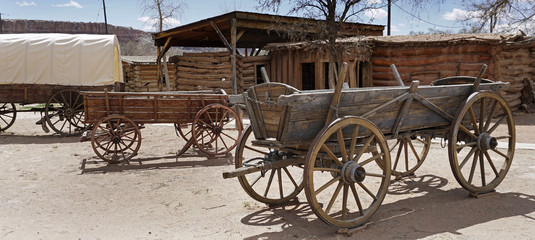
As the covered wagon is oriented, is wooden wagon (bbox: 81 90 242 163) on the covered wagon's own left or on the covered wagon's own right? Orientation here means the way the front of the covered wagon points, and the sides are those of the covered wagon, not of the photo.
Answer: on the covered wagon's own left

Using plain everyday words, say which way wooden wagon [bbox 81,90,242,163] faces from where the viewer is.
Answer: facing to the left of the viewer

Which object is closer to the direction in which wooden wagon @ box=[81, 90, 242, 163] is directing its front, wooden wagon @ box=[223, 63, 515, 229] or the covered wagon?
the covered wagon

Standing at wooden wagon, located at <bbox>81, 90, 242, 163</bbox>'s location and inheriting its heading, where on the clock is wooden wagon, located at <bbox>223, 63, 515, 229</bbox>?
wooden wagon, located at <bbox>223, 63, 515, 229</bbox> is roughly at 8 o'clock from wooden wagon, located at <bbox>81, 90, 242, 163</bbox>.

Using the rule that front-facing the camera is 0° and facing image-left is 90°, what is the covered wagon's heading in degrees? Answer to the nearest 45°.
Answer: approximately 90°

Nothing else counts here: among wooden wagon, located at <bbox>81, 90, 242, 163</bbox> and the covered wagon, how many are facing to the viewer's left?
2

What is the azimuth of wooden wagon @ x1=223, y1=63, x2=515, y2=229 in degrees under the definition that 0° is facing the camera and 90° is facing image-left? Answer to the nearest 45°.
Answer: approximately 45°

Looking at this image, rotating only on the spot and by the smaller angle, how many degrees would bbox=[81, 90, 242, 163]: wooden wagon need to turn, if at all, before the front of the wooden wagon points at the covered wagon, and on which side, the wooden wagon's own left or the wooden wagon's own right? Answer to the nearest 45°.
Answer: approximately 45° to the wooden wagon's own right

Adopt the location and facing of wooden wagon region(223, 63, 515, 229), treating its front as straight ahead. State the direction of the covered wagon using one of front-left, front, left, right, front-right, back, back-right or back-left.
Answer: right

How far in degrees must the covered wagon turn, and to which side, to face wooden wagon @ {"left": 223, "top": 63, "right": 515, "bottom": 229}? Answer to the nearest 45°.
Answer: approximately 90° to its left

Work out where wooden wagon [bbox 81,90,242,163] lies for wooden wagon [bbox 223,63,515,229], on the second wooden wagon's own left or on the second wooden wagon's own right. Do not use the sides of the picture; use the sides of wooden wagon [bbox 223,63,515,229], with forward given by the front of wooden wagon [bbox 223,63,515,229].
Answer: on the second wooden wagon's own right
